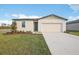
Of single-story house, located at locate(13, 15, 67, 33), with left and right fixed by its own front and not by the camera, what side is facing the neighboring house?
left

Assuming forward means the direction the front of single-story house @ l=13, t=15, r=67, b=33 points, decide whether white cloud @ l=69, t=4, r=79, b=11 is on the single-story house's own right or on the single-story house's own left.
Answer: on the single-story house's own left

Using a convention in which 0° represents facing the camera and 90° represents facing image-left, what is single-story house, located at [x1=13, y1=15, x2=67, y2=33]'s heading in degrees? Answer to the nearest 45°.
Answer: approximately 0°
